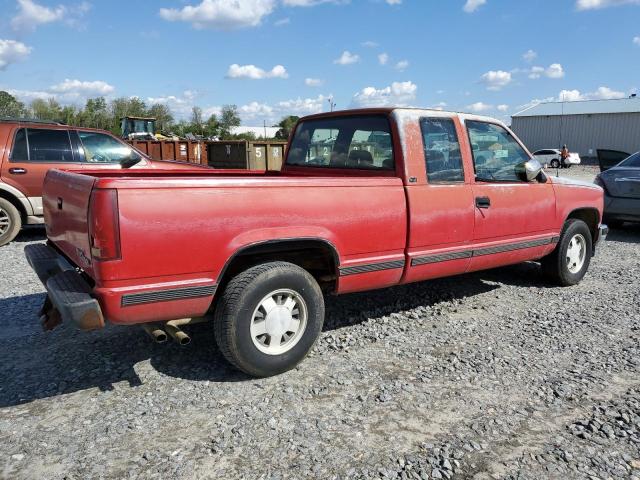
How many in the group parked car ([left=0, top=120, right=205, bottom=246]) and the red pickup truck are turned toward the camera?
0

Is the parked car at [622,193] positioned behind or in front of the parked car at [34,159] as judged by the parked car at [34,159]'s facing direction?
in front

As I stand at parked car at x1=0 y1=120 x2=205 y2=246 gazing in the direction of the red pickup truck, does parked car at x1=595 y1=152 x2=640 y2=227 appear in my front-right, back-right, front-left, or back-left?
front-left

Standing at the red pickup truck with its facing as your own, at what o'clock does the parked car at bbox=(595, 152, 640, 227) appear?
The parked car is roughly at 12 o'clock from the red pickup truck.

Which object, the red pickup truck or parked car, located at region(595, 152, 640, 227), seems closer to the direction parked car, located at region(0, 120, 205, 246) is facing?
the parked car

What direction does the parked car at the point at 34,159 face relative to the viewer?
to the viewer's right

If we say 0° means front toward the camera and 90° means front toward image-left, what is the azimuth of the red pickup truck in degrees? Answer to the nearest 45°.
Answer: approximately 225°

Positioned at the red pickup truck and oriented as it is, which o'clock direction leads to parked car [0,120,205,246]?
The parked car is roughly at 9 o'clock from the red pickup truck.

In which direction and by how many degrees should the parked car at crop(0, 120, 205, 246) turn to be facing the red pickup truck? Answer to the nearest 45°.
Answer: approximately 90° to its right

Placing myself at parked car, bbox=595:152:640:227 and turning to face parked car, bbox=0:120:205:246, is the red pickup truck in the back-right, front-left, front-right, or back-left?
front-left

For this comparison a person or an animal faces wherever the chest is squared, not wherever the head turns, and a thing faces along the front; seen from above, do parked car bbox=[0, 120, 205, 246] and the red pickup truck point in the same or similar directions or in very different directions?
same or similar directions
